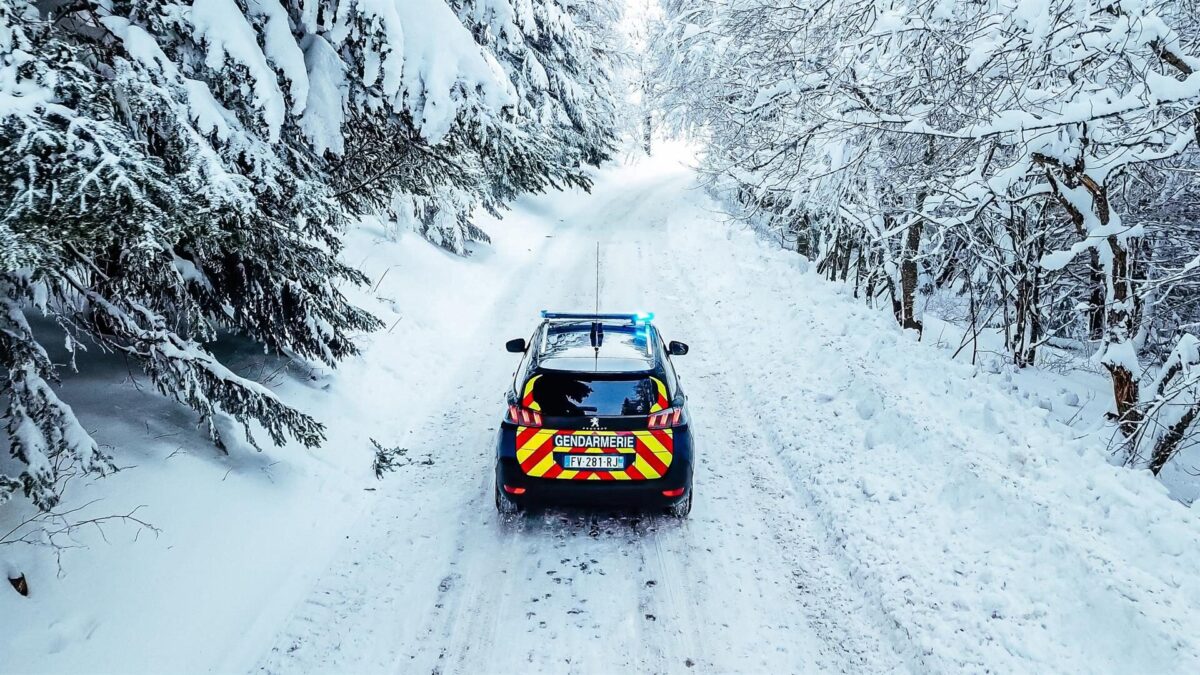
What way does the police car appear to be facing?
away from the camera
